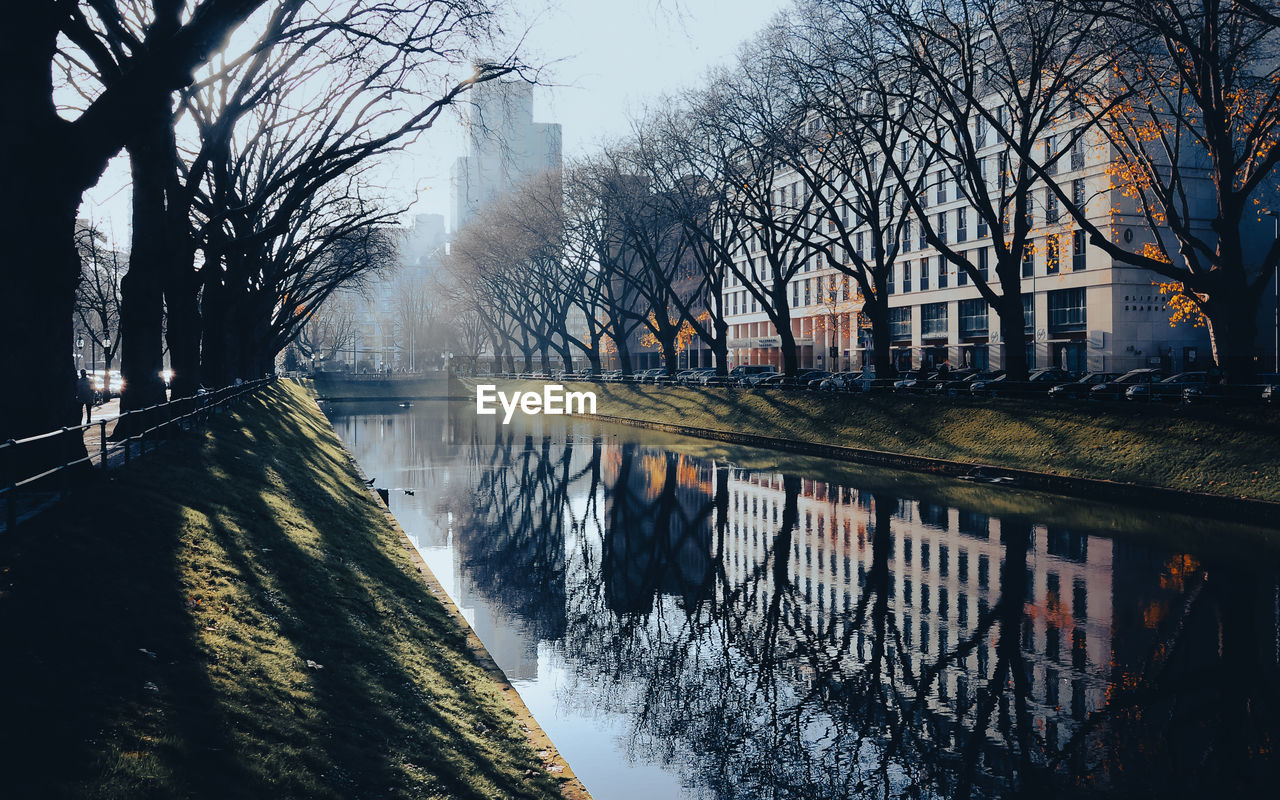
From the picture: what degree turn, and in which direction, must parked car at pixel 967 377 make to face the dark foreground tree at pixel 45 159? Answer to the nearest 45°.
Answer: approximately 45° to its left

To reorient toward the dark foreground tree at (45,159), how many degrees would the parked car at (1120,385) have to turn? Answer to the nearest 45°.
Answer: approximately 45° to its left

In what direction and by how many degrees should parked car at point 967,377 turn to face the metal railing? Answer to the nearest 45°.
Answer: approximately 45° to its left

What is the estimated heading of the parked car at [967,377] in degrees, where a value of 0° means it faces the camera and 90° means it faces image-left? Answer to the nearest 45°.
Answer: approximately 45°

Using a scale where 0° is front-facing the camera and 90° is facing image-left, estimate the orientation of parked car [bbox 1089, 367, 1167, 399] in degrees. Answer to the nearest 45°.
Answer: approximately 45°

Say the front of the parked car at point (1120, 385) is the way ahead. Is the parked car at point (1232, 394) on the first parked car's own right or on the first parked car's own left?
on the first parked car's own left

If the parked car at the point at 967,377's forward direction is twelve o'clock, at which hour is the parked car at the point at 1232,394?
the parked car at the point at 1232,394 is roughly at 10 o'clock from the parked car at the point at 967,377.
